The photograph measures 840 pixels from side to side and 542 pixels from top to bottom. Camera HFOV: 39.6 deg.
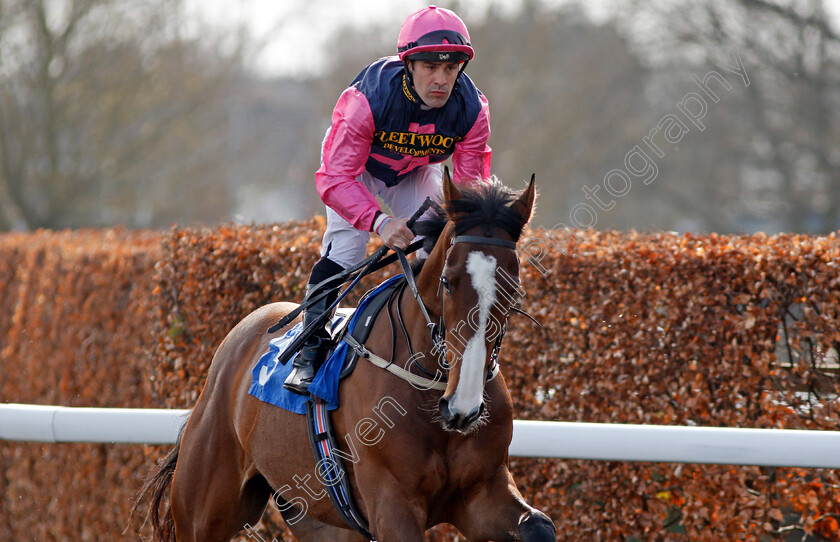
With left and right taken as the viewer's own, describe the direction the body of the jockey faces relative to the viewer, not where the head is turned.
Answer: facing the viewer and to the right of the viewer
